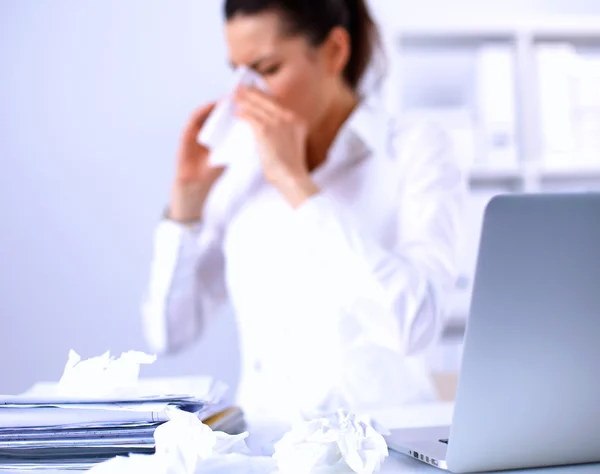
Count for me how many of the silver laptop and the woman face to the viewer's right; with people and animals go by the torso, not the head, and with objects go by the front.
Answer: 0

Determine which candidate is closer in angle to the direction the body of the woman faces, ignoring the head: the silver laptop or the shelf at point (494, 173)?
the silver laptop

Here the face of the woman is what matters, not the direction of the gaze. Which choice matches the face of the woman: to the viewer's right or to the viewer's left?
to the viewer's left

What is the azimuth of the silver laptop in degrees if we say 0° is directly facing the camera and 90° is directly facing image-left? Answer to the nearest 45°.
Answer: approximately 135°

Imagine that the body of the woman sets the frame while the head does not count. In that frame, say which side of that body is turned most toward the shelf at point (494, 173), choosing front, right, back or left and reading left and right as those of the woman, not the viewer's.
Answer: back

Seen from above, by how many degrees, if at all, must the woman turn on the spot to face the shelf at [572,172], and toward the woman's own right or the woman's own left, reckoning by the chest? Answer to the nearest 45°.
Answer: approximately 180°

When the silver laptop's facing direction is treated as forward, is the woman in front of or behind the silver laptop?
in front
